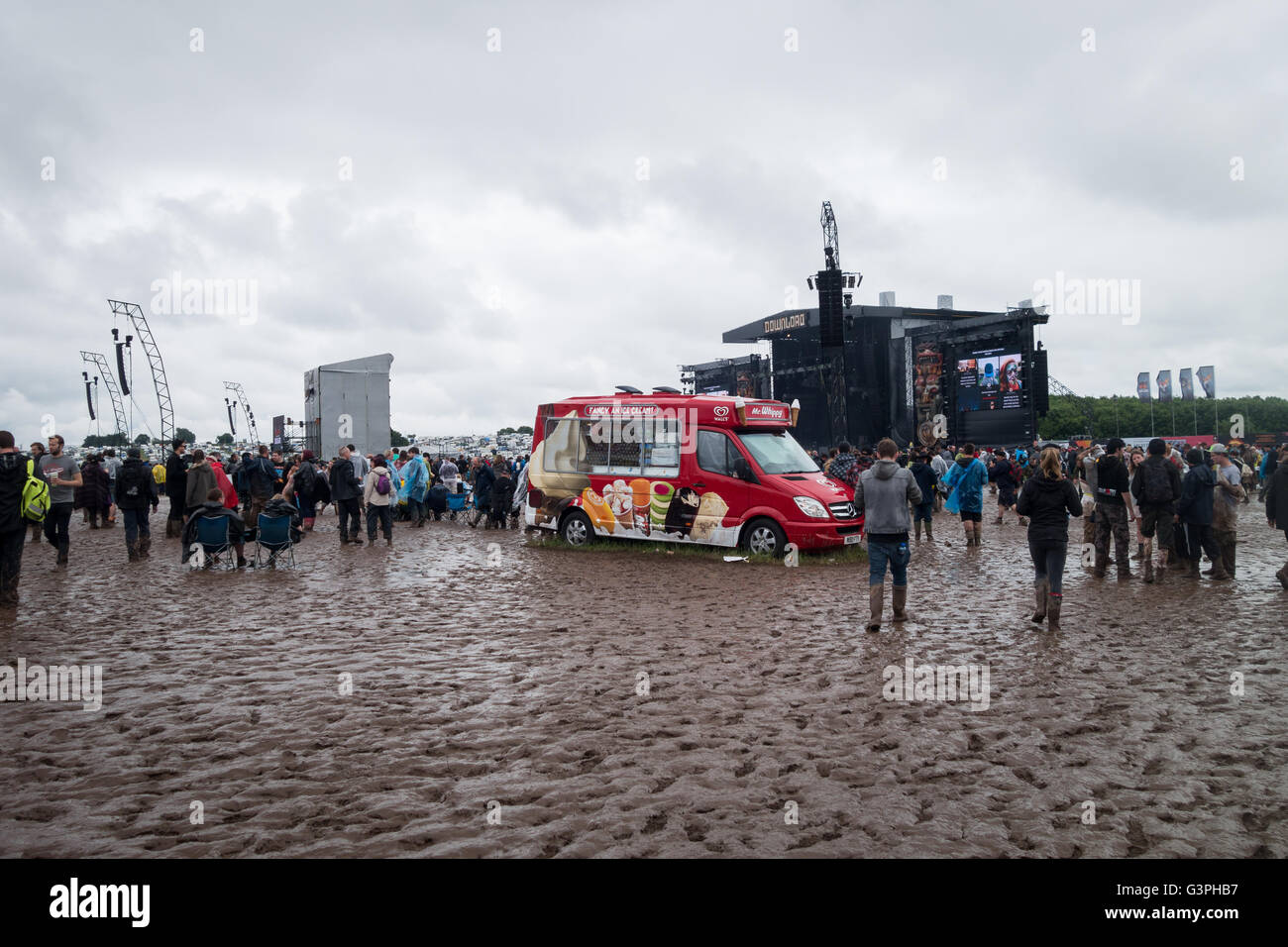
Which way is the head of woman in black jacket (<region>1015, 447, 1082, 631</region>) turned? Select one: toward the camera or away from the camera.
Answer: away from the camera

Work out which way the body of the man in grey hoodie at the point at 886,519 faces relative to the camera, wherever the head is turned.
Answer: away from the camera

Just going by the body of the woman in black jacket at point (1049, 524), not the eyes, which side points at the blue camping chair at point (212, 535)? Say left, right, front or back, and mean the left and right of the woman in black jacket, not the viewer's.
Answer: left

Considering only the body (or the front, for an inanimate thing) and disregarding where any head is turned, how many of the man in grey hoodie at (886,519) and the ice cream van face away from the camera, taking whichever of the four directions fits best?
1

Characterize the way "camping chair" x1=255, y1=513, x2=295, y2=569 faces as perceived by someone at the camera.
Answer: facing away from the viewer

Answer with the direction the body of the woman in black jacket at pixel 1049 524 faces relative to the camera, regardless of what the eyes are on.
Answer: away from the camera

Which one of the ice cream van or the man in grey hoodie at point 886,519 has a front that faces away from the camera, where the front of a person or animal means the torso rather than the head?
the man in grey hoodie

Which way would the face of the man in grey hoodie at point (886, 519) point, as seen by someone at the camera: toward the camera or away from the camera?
away from the camera

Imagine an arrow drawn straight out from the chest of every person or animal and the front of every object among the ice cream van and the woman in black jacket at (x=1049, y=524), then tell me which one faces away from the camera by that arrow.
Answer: the woman in black jacket
